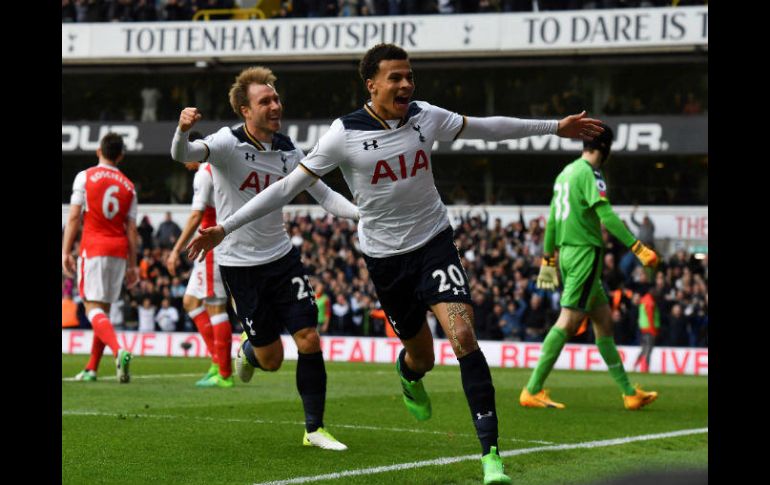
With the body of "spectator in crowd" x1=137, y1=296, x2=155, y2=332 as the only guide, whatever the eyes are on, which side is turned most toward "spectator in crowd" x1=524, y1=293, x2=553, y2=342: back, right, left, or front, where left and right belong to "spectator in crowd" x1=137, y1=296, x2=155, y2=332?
left

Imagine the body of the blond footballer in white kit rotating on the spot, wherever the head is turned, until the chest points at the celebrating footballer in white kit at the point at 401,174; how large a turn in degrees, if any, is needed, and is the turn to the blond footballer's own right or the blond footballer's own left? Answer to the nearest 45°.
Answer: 0° — they already face them

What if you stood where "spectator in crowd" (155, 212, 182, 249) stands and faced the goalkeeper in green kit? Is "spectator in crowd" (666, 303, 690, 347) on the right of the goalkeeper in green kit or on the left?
left

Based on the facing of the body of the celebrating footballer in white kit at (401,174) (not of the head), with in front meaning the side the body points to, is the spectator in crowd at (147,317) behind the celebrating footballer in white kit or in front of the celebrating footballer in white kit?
behind

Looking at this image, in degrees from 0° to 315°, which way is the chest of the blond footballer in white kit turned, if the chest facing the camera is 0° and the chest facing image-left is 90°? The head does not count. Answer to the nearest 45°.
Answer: approximately 315°

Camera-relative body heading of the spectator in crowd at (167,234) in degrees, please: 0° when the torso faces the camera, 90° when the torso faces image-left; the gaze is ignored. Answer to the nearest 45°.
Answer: approximately 0°

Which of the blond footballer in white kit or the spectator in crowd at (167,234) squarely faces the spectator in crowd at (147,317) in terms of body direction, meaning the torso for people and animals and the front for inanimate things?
the spectator in crowd at (167,234)

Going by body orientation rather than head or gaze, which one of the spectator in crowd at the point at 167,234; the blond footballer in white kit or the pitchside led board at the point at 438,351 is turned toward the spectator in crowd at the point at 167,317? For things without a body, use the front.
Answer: the spectator in crowd at the point at 167,234

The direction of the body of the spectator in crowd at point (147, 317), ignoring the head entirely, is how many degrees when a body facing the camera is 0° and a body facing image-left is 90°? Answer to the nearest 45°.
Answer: approximately 0°

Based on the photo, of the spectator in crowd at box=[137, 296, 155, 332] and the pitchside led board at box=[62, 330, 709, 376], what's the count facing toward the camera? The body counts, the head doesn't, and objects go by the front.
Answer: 2
